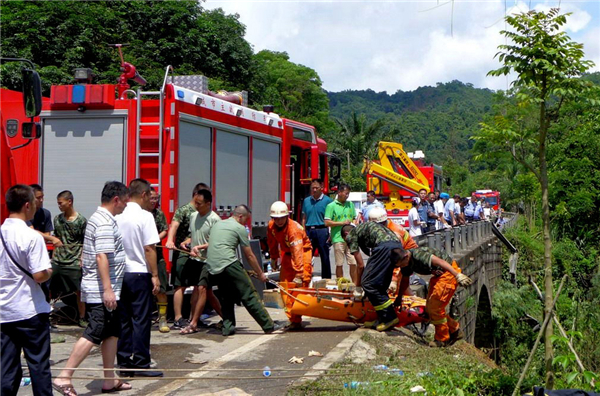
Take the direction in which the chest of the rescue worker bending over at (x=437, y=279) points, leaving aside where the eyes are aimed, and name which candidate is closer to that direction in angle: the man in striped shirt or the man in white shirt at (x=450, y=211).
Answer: the man in striped shirt

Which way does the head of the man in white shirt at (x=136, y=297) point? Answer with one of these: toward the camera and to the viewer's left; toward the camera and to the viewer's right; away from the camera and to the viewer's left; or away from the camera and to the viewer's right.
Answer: away from the camera and to the viewer's right

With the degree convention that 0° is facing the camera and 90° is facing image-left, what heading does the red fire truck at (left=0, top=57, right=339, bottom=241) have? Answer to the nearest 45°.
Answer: approximately 225°

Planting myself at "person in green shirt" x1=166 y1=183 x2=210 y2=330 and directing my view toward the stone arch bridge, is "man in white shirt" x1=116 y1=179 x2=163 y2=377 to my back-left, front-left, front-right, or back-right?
back-right

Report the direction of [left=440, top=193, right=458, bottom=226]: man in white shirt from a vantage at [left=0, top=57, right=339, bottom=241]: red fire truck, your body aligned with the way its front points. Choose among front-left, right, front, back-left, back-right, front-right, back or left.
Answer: front

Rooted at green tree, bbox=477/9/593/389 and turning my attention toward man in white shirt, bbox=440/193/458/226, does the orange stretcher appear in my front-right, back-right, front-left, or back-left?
front-left

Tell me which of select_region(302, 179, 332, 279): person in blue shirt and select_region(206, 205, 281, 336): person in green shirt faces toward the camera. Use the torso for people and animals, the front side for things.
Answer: the person in blue shirt

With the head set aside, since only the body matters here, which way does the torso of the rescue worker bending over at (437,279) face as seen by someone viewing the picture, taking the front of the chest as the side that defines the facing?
to the viewer's left

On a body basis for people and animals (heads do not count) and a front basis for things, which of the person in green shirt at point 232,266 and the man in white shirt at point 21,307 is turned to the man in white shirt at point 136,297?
the man in white shirt at point 21,307

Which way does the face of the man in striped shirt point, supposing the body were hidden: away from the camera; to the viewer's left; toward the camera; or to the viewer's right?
to the viewer's right

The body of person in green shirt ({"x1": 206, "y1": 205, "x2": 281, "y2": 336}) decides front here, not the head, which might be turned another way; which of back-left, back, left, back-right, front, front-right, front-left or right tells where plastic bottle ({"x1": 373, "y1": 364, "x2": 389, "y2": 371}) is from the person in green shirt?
right

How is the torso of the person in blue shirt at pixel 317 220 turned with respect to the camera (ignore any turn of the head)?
toward the camera
